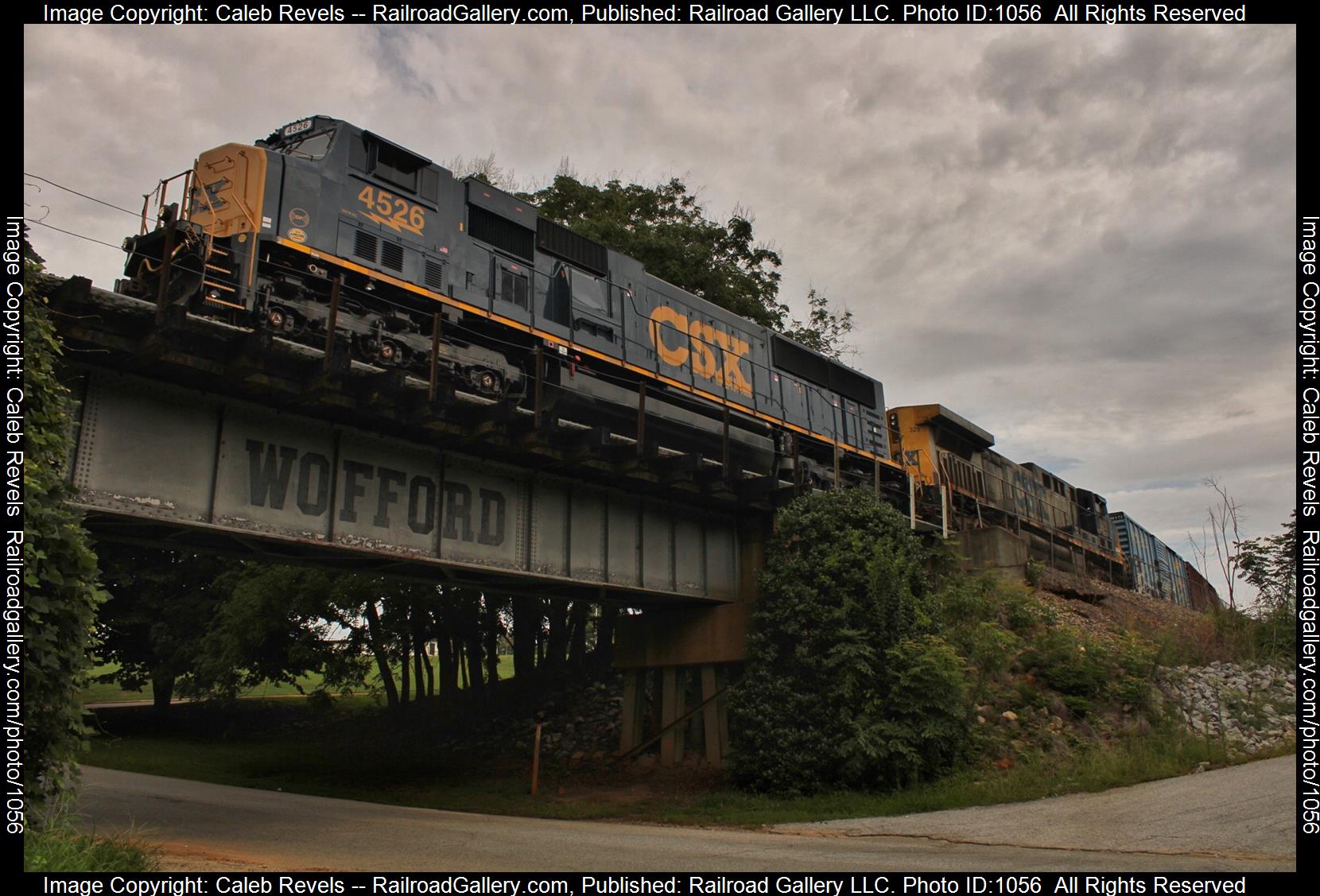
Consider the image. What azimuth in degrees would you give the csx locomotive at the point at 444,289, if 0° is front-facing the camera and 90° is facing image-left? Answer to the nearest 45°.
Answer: approximately 45°

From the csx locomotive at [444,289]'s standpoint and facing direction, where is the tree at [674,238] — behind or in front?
behind

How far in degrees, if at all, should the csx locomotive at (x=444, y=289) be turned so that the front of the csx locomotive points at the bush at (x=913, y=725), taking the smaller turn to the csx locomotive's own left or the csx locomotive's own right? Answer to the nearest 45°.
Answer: approximately 135° to the csx locomotive's own left

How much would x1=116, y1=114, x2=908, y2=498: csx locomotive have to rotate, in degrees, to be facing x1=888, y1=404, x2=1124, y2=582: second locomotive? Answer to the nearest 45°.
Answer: approximately 180°

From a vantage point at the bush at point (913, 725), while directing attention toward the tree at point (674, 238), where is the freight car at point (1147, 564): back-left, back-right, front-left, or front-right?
front-right

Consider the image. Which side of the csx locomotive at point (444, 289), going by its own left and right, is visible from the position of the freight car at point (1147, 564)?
back
